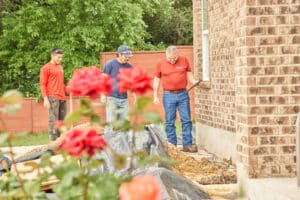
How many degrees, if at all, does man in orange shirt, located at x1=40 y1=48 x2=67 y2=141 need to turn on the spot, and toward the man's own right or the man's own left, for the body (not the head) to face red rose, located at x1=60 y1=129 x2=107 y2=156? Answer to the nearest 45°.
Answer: approximately 45° to the man's own right

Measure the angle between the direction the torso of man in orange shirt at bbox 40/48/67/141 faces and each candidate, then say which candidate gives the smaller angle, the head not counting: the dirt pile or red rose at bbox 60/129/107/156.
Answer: the dirt pile

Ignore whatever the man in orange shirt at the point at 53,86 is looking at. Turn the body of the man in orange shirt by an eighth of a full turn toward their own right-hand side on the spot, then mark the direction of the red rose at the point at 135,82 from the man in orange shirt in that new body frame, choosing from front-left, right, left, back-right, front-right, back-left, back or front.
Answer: front

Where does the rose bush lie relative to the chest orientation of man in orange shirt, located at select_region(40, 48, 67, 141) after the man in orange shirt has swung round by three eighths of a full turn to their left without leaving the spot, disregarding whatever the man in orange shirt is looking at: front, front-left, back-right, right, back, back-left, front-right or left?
back

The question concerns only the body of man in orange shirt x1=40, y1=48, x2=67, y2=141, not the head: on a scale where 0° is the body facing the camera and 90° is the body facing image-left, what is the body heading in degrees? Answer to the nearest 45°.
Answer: approximately 315°

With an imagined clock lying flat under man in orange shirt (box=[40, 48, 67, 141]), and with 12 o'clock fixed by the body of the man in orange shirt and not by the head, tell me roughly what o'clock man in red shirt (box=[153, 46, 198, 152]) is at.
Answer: The man in red shirt is roughly at 11 o'clock from the man in orange shirt.

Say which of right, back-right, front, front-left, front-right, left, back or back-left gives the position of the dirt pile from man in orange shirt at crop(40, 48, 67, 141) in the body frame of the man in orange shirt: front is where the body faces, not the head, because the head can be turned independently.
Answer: front

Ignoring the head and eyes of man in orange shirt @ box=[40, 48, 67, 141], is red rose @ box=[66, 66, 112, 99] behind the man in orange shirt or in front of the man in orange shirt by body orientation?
in front

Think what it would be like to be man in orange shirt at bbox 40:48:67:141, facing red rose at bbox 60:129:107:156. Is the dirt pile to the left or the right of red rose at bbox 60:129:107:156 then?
left
